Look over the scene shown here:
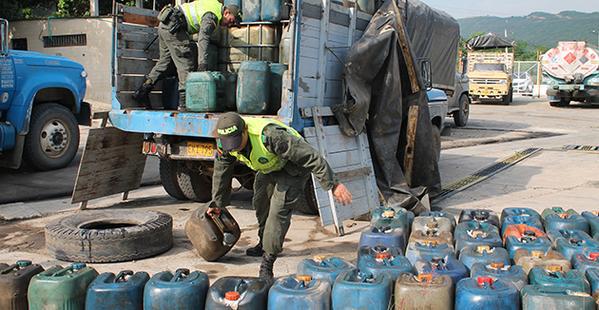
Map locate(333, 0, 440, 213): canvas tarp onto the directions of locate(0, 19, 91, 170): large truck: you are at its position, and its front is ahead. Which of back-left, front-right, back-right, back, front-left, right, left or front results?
front-right

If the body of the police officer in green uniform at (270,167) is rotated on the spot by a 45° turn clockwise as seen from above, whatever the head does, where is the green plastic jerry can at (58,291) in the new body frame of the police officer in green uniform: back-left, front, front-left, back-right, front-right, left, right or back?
front-left

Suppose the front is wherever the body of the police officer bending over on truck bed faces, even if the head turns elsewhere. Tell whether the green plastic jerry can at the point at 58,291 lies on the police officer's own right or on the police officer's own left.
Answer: on the police officer's own right

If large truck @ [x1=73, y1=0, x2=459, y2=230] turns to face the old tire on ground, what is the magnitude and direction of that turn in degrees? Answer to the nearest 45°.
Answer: approximately 180°

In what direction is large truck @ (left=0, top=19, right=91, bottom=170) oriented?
to the viewer's right

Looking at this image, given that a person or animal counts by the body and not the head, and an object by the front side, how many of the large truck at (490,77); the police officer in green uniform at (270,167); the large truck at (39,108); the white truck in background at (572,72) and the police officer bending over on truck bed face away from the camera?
1

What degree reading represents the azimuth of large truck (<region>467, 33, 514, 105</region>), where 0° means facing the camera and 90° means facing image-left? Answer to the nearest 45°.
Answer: approximately 0°

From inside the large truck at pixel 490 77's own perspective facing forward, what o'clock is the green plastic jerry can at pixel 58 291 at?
The green plastic jerry can is roughly at 12 o'clock from the large truck.

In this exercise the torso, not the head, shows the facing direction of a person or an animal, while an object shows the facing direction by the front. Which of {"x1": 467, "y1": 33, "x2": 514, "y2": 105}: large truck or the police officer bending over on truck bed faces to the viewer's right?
the police officer bending over on truck bed

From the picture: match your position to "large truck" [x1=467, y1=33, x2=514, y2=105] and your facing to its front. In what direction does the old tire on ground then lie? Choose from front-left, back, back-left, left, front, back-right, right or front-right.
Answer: front

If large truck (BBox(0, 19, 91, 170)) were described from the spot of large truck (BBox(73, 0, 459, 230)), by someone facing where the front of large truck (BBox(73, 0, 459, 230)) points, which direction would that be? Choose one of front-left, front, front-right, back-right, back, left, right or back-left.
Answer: left

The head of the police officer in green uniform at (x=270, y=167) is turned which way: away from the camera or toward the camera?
toward the camera

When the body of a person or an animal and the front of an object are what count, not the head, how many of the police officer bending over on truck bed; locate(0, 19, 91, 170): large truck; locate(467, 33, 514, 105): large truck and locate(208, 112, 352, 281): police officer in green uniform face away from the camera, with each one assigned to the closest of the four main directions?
0
